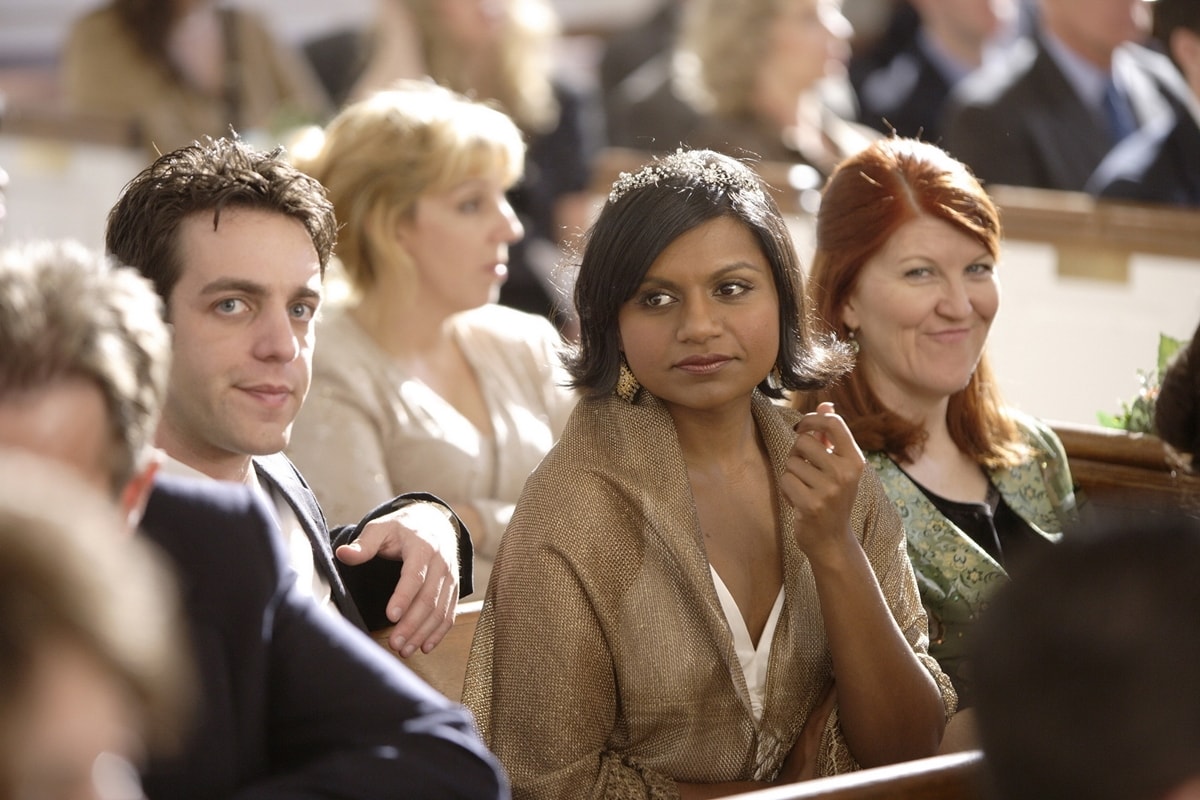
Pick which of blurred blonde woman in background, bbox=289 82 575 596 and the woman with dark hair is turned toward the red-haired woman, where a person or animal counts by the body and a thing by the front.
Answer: the blurred blonde woman in background

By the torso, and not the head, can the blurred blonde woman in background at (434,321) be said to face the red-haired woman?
yes

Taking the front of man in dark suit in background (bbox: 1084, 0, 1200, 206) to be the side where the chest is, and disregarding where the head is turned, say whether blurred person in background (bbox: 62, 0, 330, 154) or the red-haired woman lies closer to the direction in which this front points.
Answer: the red-haired woman

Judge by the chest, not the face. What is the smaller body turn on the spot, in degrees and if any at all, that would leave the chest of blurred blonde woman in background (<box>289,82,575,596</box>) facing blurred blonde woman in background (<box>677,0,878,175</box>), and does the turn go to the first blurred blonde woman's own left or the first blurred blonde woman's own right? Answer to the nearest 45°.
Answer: approximately 90° to the first blurred blonde woman's own left

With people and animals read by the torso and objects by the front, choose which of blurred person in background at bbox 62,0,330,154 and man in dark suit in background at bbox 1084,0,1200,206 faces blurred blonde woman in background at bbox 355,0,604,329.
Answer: the blurred person in background

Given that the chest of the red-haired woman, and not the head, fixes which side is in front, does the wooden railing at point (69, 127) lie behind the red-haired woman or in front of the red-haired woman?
behind

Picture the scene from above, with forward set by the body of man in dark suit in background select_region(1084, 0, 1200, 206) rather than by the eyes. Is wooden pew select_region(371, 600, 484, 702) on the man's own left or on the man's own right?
on the man's own right

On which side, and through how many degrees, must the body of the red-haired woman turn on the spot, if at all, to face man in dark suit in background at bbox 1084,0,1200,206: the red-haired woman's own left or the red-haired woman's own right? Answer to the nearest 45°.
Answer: approximately 135° to the red-haired woman's own left

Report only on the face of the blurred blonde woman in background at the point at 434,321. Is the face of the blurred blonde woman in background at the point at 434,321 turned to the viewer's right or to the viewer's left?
to the viewer's right

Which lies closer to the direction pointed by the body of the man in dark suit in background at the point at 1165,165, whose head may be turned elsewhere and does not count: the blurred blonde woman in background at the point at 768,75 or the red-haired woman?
the red-haired woman

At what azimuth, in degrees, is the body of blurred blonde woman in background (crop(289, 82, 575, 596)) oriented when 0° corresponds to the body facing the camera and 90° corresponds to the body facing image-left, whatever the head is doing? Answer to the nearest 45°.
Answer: approximately 315°
